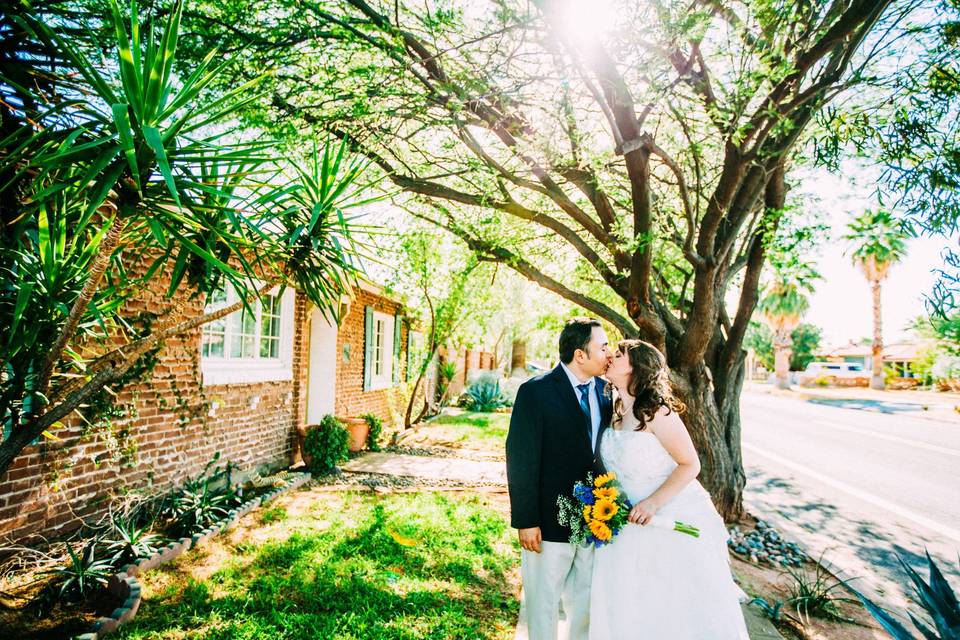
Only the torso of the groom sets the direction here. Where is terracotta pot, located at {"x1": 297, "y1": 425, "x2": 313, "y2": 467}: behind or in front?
behind

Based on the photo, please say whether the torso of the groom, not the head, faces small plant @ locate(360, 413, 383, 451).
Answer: no

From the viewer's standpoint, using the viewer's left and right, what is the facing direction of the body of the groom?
facing the viewer and to the right of the viewer

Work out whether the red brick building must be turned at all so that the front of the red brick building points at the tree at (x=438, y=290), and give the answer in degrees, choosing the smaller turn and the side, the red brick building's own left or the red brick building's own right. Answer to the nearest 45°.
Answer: approximately 90° to the red brick building's own left

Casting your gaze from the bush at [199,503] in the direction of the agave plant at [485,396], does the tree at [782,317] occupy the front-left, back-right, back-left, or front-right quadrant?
front-right

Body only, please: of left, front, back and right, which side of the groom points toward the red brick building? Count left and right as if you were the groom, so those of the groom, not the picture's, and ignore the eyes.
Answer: back

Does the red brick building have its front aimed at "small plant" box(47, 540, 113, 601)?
no

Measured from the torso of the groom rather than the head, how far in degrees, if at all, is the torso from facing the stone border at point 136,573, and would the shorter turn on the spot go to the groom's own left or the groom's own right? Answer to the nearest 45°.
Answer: approximately 135° to the groom's own right

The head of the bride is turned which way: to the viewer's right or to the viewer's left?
to the viewer's left

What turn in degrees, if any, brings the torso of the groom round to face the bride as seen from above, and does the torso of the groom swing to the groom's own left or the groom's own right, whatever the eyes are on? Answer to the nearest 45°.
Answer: approximately 45° to the groom's own left

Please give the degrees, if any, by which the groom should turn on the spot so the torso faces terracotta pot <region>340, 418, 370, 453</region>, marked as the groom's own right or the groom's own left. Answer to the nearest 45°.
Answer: approximately 180°

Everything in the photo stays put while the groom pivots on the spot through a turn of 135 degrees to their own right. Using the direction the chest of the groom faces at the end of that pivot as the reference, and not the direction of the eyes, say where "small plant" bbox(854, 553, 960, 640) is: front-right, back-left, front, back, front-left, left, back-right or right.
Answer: back

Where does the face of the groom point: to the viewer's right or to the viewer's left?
to the viewer's right

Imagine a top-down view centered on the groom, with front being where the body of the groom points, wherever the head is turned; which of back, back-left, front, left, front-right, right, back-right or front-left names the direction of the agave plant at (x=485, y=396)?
back-left

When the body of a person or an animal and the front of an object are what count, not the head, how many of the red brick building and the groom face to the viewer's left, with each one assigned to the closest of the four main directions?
0

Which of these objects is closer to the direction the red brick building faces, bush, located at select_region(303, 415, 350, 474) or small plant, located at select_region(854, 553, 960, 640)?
the small plant

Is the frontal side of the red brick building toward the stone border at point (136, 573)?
no

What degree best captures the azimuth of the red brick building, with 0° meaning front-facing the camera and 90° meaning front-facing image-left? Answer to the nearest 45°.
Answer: approximately 315°
